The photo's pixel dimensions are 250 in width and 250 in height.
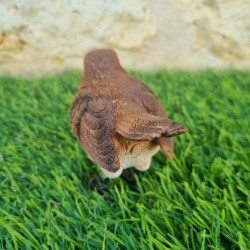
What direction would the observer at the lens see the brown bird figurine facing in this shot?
facing away from the viewer and to the left of the viewer
